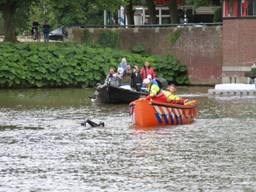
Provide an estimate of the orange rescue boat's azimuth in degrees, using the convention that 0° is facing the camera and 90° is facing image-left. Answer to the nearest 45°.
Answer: approximately 45°

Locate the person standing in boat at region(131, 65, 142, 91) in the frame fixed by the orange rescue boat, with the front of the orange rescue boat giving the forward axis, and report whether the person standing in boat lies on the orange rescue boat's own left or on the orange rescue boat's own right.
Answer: on the orange rescue boat's own right

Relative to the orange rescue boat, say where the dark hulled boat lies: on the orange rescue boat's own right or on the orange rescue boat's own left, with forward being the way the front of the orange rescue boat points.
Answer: on the orange rescue boat's own right

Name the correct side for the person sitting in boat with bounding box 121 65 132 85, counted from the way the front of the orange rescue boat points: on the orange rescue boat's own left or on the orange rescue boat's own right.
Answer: on the orange rescue boat's own right
